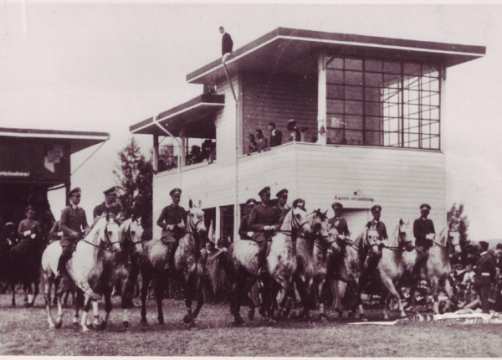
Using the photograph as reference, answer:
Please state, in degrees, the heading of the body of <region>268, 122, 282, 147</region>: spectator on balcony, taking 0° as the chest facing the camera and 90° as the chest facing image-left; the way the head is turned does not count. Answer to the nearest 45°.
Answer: approximately 45°

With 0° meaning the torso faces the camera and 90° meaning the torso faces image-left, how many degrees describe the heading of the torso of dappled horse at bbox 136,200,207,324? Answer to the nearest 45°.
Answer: approximately 315°

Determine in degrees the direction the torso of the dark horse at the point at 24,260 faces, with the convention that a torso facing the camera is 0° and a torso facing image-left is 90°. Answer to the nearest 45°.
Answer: approximately 315°

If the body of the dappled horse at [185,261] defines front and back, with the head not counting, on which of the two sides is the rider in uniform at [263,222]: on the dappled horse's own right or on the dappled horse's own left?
on the dappled horse's own left

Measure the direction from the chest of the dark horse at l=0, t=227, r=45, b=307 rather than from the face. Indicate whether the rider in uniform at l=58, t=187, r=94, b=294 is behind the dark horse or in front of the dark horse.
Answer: in front

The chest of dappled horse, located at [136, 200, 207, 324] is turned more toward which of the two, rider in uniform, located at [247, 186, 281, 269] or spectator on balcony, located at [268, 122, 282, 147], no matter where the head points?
the rider in uniform

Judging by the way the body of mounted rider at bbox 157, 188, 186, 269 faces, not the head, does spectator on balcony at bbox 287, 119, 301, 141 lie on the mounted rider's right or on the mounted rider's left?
on the mounted rider's left
